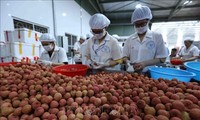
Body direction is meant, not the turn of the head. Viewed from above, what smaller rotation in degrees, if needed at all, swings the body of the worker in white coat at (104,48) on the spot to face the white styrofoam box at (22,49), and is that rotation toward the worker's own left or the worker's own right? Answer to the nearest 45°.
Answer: approximately 90° to the worker's own right

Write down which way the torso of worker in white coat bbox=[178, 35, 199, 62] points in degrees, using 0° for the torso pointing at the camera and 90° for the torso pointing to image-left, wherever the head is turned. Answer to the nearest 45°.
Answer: approximately 45°

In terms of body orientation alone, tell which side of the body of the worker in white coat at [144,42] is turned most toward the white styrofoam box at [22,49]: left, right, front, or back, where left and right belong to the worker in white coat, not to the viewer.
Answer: right

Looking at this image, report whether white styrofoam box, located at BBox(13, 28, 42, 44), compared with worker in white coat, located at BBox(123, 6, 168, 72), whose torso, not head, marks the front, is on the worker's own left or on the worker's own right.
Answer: on the worker's own right

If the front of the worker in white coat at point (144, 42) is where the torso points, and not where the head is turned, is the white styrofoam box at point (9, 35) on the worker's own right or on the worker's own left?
on the worker's own right

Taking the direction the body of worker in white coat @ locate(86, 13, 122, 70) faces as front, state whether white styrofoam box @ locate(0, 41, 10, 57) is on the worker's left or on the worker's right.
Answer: on the worker's right
